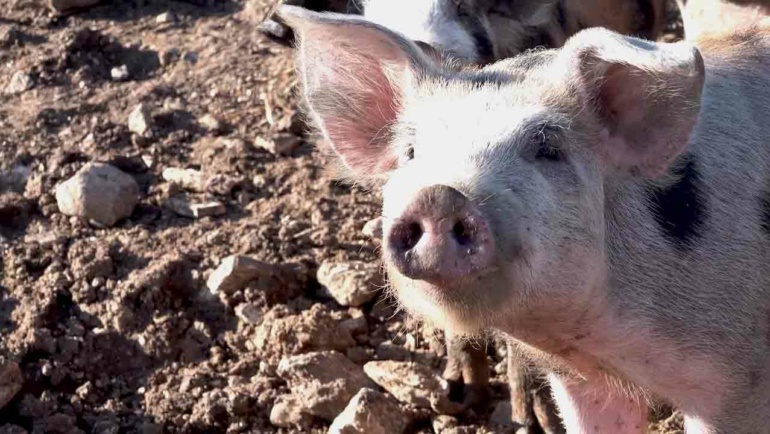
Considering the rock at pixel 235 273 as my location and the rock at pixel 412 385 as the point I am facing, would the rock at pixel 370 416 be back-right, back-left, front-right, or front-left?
front-right

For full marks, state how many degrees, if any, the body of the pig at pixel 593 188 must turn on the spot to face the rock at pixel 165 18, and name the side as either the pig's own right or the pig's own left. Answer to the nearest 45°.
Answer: approximately 90° to the pig's own right

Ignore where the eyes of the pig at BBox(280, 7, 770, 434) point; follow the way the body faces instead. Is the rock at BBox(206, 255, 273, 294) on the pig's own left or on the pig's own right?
on the pig's own right

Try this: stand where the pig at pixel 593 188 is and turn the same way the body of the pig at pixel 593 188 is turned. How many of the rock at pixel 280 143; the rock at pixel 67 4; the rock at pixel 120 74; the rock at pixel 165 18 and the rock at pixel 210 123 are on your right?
5

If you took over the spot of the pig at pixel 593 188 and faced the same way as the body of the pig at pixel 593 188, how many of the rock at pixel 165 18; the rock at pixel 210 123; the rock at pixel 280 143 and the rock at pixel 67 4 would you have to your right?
4

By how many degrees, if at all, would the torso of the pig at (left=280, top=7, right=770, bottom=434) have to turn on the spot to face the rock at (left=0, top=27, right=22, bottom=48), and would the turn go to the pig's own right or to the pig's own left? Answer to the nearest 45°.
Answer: approximately 90° to the pig's own right

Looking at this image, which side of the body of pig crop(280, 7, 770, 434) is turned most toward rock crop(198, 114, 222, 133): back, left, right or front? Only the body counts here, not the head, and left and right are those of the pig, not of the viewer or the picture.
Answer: right

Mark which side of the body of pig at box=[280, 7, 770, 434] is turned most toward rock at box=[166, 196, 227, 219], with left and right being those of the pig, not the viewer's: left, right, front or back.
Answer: right
